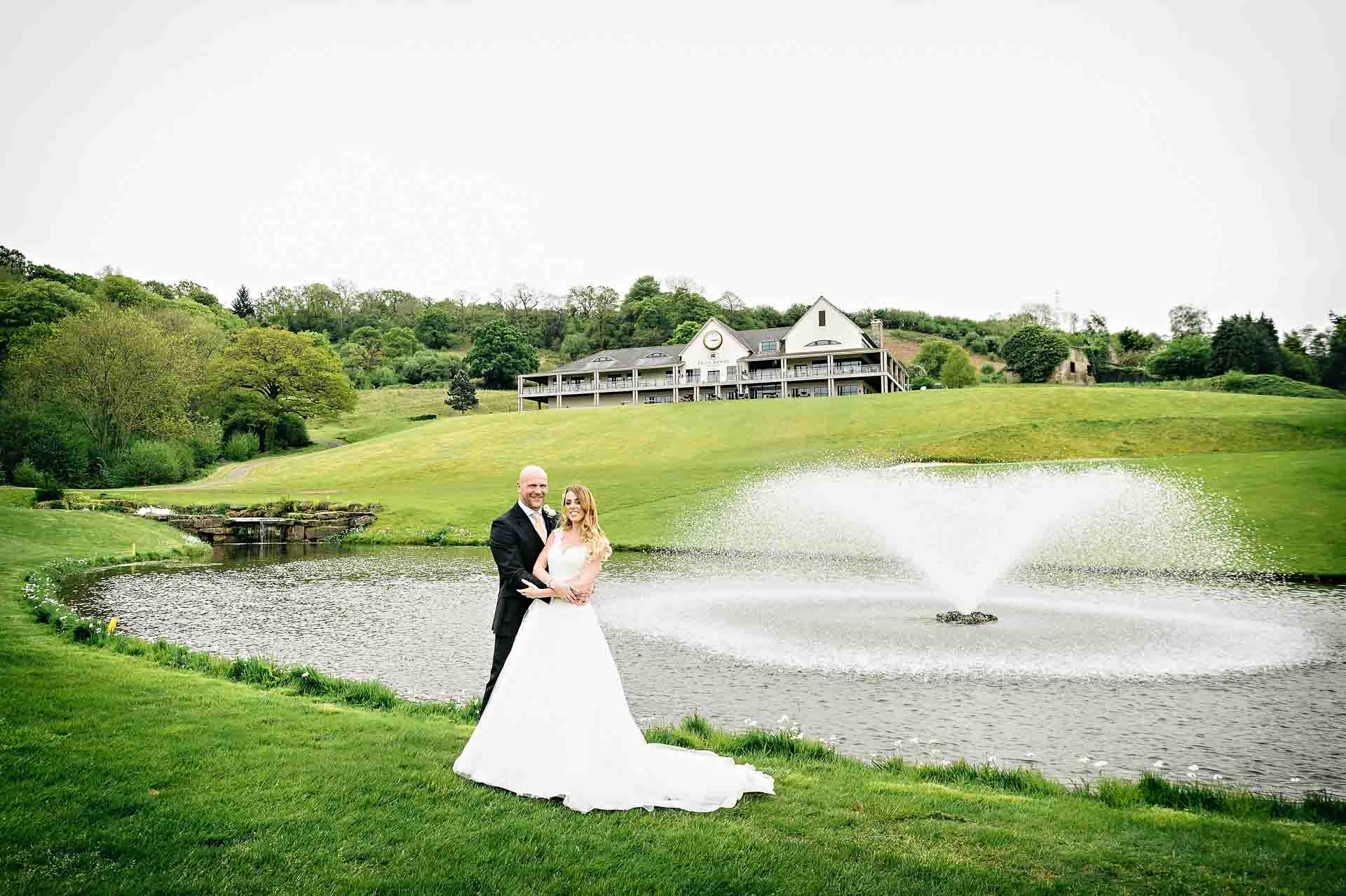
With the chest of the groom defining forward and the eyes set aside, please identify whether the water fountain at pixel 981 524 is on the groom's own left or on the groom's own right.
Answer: on the groom's own left

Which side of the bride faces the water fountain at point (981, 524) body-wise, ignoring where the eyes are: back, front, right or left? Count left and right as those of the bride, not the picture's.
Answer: back

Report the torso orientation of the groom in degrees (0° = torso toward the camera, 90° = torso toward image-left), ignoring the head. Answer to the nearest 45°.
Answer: approximately 315°

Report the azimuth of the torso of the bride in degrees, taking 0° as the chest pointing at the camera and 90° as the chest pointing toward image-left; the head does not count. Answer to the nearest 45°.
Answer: approximately 45°

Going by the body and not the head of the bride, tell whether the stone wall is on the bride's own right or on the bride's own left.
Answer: on the bride's own right
